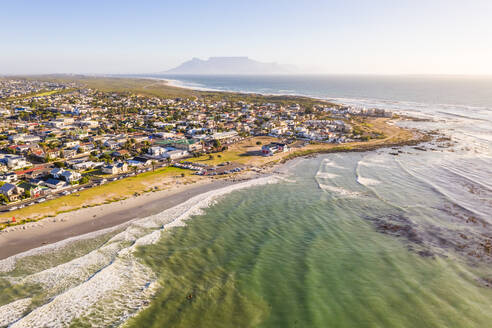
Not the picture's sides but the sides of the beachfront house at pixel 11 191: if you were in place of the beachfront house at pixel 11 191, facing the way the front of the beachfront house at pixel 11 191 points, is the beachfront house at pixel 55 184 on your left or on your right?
on your left

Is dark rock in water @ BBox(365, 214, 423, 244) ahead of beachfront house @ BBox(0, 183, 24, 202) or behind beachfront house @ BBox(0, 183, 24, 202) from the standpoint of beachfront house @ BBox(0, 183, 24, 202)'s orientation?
ahead

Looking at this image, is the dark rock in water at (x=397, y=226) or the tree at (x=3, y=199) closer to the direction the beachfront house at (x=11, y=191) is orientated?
the dark rock in water

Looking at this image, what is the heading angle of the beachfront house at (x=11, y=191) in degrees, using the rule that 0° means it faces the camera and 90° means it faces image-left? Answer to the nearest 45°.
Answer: approximately 315°

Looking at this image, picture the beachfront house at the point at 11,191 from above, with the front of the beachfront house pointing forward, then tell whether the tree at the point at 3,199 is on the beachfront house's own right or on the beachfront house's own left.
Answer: on the beachfront house's own right

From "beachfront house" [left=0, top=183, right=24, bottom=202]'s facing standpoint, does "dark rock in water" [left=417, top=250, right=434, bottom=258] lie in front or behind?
in front

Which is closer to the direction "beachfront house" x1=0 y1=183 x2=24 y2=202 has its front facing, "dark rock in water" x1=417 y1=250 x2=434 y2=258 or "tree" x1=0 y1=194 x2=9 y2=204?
the dark rock in water

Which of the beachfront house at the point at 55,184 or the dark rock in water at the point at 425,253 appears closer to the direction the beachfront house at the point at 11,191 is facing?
the dark rock in water
